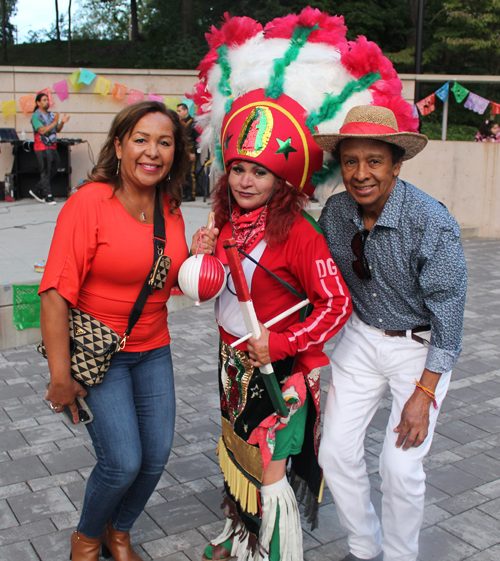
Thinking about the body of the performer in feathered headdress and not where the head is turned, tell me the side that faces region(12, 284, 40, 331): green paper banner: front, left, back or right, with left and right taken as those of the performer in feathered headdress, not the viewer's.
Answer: right

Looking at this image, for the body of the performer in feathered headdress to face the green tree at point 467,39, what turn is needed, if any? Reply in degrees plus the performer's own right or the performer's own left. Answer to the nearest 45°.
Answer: approximately 135° to the performer's own right

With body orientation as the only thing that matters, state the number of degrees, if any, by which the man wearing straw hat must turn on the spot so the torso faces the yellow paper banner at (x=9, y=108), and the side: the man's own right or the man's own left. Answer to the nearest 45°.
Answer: approximately 90° to the man's own right

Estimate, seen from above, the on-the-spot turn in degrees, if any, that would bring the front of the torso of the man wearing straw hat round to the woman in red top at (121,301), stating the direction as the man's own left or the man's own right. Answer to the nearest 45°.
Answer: approximately 45° to the man's own right

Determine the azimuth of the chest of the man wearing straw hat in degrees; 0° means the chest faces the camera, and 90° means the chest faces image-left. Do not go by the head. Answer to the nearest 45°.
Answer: approximately 45°

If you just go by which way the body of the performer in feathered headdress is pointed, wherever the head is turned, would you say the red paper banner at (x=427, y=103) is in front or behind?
behind

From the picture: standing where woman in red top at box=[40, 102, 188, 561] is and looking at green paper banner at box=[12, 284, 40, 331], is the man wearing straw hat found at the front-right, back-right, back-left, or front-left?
back-right

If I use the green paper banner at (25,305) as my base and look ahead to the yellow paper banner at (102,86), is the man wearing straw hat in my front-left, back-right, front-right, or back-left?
back-right
